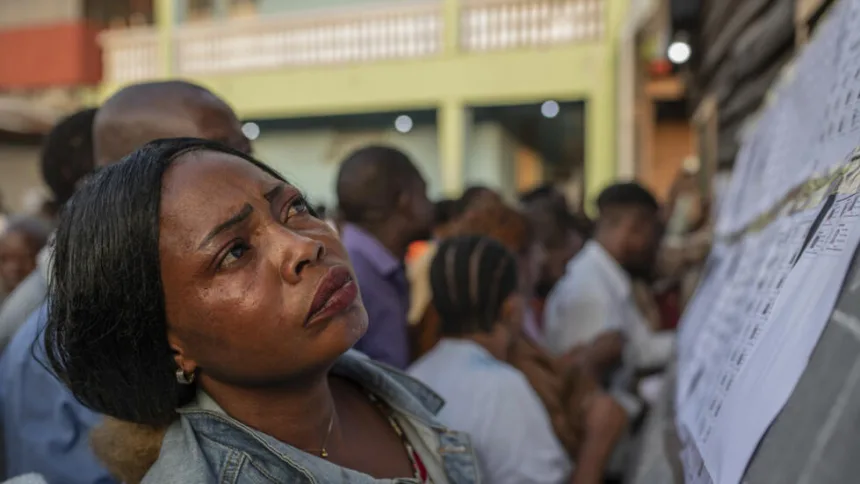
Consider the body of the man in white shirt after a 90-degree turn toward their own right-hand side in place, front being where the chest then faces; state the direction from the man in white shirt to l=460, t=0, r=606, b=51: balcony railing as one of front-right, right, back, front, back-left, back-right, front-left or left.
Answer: back

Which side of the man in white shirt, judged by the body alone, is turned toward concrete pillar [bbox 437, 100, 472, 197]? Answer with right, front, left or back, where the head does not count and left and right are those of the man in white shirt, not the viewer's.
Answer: left

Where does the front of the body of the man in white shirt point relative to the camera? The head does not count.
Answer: to the viewer's right

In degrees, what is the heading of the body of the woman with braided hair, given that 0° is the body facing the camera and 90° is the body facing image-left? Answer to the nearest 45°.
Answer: approximately 225°

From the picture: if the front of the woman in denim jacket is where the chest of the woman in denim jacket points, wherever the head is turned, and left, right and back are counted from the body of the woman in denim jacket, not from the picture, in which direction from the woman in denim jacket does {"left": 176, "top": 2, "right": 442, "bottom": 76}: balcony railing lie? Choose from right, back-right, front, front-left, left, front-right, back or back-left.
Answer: back-left

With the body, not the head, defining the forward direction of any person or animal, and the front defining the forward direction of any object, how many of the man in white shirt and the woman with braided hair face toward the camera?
0

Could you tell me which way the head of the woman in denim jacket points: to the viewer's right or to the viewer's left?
to the viewer's right

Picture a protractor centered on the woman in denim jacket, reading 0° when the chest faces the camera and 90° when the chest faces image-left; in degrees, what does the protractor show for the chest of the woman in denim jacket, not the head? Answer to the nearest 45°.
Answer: approximately 315°

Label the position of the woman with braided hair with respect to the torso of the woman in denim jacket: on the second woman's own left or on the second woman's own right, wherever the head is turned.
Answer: on the second woman's own left

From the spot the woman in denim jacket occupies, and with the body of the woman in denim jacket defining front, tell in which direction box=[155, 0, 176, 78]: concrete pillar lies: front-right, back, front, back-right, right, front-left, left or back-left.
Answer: back-left
